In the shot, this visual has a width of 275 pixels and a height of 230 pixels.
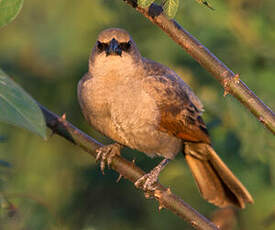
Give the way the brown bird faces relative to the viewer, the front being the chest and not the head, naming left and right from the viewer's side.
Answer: facing the viewer and to the left of the viewer

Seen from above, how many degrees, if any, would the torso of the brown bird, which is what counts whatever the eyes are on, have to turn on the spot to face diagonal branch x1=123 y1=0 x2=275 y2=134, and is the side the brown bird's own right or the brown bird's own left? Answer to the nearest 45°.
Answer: approximately 135° to the brown bird's own left
